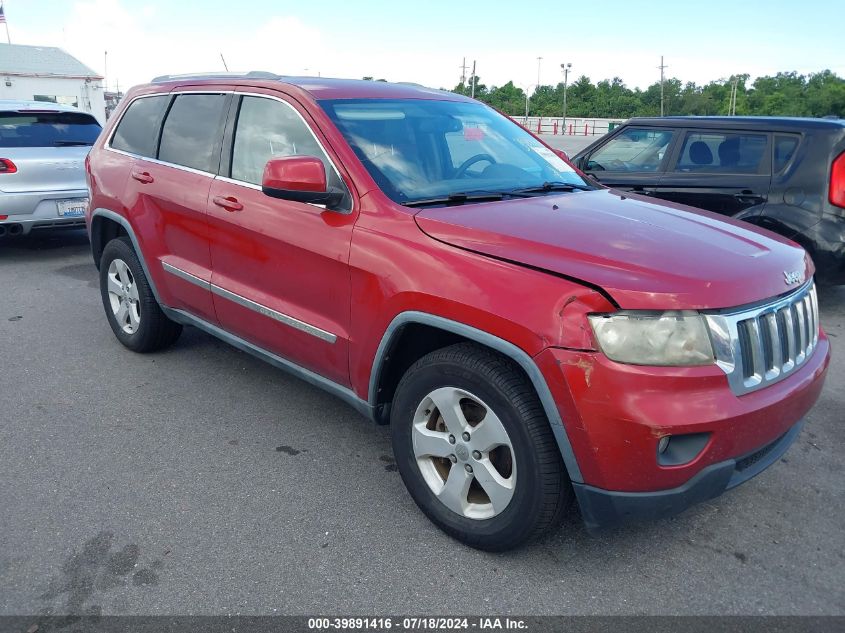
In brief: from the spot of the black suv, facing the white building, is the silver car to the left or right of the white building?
left

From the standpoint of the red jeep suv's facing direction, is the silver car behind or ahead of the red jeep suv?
behind

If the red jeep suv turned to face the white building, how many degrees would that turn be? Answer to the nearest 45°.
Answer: approximately 180°

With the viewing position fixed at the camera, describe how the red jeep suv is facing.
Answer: facing the viewer and to the right of the viewer

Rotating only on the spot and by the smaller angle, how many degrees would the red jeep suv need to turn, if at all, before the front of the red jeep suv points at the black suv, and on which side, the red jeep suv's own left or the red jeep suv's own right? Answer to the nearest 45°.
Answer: approximately 90° to the red jeep suv's own left

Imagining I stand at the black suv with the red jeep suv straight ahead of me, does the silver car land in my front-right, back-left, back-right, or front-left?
front-right

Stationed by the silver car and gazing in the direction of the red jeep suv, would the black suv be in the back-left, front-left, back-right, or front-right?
front-left
